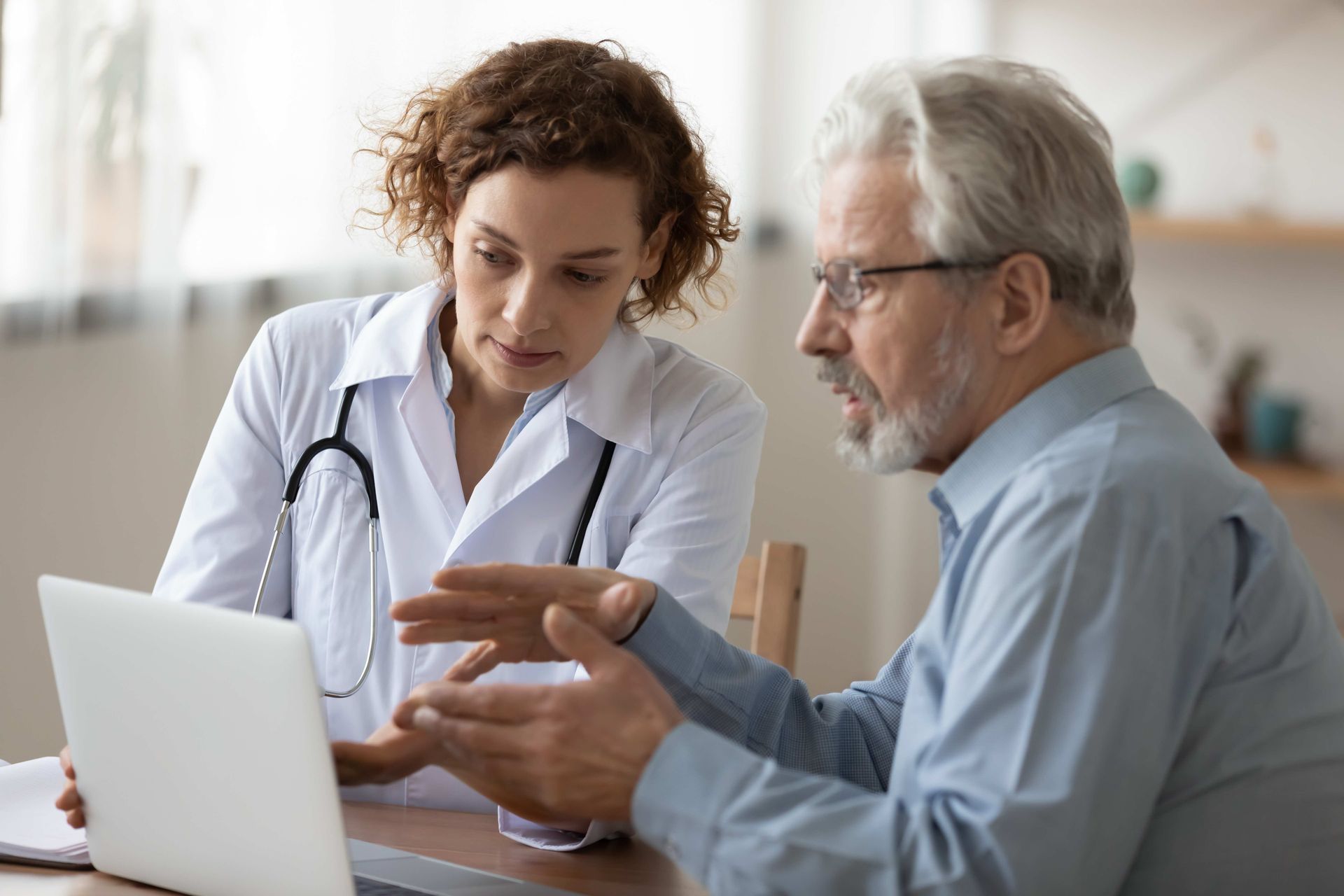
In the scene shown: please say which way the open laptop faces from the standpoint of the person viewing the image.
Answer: facing away from the viewer and to the right of the viewer

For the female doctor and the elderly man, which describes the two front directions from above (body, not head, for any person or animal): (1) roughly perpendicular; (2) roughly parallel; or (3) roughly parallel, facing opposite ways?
roughly perpendicular

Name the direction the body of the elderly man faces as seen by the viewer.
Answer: to the viewer's left

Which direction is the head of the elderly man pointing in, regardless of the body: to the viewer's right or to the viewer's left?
to the viewer's left
